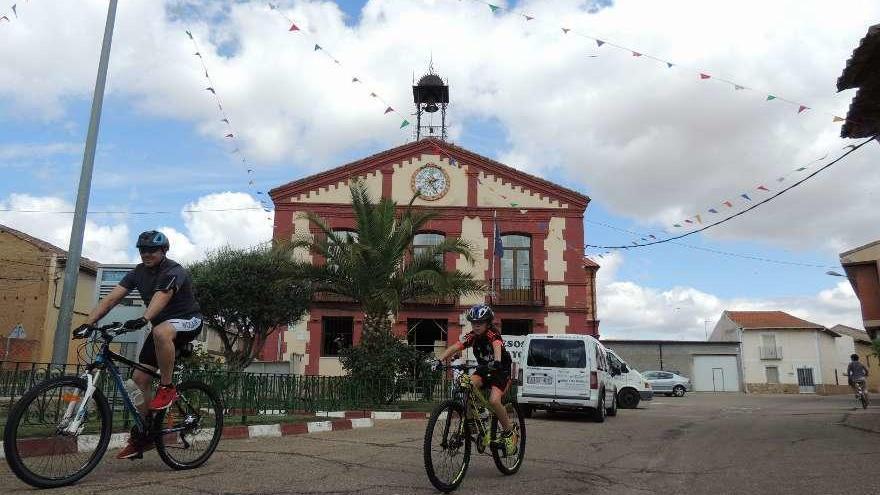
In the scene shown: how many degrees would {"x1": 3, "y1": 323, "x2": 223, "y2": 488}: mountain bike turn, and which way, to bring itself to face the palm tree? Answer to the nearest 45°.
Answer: approximately 180°

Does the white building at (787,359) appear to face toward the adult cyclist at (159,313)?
yes

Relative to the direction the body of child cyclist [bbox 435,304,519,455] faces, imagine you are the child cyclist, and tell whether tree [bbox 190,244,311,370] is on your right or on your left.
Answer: on your right

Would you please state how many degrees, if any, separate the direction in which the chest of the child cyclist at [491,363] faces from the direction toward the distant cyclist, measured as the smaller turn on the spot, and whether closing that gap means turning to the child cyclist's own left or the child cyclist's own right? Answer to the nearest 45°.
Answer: approximately 180°

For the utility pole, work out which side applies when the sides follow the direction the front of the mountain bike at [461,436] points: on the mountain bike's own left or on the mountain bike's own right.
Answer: on the mountain bike's own right

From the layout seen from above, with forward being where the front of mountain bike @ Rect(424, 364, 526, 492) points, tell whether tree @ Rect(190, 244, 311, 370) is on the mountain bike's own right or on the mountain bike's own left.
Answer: on the mountain bike's own right

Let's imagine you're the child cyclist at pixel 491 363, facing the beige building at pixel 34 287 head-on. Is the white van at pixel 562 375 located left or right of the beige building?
right
